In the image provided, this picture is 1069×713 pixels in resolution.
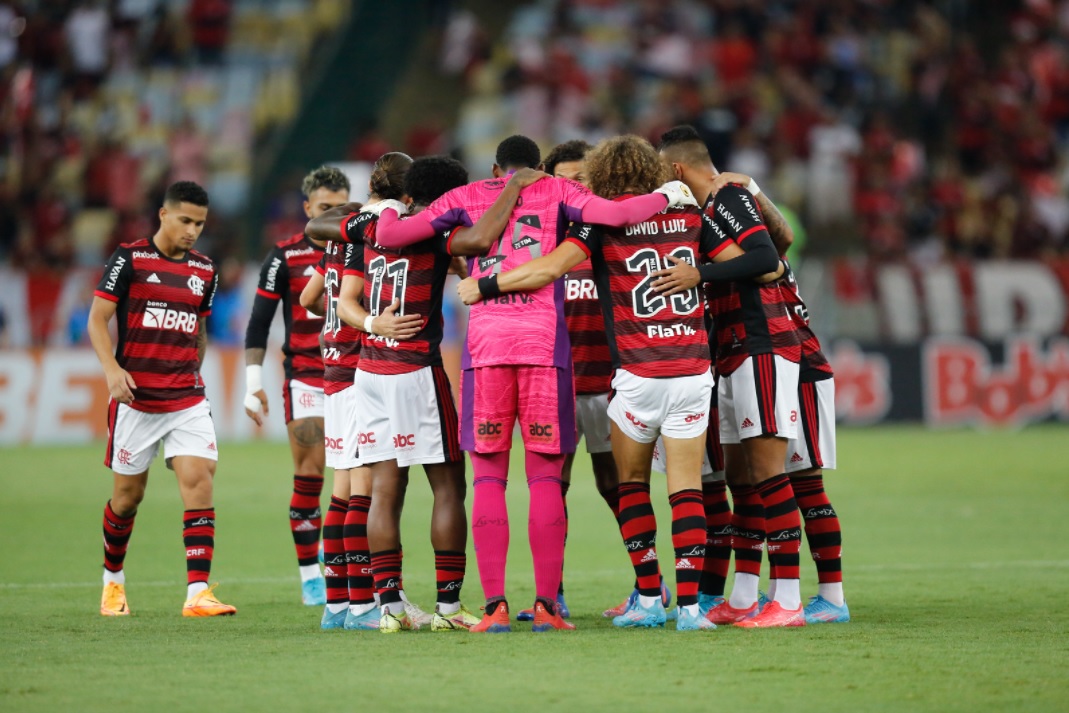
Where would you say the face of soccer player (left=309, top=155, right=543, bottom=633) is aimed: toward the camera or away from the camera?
away from the camera

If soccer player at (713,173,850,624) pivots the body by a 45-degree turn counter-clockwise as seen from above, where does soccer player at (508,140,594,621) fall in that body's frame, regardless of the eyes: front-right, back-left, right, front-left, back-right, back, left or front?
front-right

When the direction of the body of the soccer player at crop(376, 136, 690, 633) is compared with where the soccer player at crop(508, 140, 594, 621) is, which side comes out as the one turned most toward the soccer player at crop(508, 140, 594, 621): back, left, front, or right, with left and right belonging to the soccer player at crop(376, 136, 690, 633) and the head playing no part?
front

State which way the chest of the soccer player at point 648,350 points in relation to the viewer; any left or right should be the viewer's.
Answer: facing away from the viewer

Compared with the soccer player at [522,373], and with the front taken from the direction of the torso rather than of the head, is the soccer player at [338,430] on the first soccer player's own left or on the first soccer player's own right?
on the first soccer player's own left

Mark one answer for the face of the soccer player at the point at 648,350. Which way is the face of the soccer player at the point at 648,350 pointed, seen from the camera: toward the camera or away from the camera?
away from the camera

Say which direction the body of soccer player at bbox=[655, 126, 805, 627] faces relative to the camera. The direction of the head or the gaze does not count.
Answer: to the viewer's left

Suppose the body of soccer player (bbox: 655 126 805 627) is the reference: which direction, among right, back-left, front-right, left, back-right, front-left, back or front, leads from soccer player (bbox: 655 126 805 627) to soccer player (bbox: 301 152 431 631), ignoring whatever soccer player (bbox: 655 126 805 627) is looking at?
front

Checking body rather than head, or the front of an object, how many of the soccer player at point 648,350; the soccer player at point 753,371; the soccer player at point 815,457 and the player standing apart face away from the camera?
1

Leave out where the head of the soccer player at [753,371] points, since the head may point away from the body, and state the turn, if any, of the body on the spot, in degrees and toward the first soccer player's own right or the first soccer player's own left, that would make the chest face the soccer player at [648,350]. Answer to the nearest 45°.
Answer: approximately 45° to the first soccer player's own left

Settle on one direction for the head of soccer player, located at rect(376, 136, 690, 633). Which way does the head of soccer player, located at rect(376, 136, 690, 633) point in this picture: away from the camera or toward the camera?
away from the camera

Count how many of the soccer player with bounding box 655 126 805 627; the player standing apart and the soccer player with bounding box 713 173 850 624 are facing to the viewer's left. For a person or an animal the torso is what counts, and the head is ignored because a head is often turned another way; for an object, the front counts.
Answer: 2

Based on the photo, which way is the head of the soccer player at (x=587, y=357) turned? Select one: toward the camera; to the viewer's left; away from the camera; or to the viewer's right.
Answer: toward the camera
